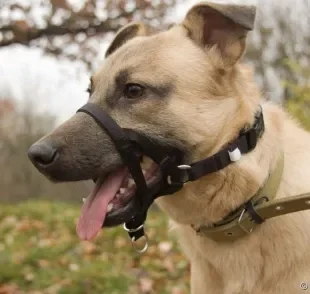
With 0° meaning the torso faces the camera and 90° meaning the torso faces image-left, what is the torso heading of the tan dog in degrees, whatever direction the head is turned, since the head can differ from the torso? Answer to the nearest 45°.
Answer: approximately 45°
